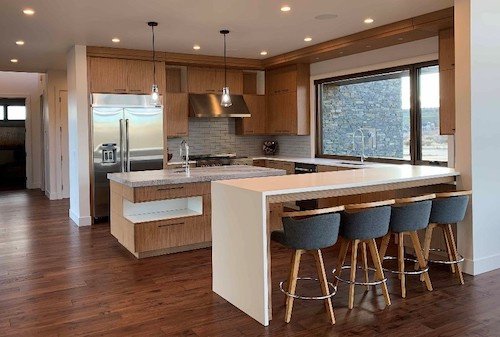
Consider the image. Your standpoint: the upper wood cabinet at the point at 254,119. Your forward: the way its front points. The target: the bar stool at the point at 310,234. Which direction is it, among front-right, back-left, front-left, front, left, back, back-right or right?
front-right

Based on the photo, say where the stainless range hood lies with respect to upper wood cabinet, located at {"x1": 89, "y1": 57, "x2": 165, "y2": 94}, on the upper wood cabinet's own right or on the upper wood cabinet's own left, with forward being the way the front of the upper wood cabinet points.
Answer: on the upper wood cabinet's own left

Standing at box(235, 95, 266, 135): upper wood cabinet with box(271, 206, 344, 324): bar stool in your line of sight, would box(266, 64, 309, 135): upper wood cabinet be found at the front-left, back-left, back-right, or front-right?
front-left

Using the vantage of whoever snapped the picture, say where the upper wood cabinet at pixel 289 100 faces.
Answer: facing the viewer and to the left of the viewer

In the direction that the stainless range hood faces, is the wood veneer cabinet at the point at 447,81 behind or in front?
in front

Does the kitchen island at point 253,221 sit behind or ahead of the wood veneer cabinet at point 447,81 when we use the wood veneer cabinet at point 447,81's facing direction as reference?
ahead

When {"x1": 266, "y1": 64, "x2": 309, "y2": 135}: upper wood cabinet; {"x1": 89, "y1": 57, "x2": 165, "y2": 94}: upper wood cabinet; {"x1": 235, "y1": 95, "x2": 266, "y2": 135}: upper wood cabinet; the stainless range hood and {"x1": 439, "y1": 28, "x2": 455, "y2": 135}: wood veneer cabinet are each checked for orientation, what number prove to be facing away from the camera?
0

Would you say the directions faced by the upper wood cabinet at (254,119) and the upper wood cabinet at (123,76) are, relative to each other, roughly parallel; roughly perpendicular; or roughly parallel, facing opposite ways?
roughly parallel

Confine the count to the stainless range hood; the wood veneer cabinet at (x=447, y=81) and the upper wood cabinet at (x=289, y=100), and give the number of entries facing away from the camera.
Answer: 0

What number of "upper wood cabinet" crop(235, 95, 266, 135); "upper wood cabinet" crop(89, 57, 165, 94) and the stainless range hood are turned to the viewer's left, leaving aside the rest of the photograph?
0

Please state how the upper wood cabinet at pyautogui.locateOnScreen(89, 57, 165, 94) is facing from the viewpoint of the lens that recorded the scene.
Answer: facing the viewer and to the right of the viewer

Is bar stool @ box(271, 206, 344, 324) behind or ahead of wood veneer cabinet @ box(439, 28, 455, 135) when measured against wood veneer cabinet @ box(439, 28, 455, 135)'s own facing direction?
ahead

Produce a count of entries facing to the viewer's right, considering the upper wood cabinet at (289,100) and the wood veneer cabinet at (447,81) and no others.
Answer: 0

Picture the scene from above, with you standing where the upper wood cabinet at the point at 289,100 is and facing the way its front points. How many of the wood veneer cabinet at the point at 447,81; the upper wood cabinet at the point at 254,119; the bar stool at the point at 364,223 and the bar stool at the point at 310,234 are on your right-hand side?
1
